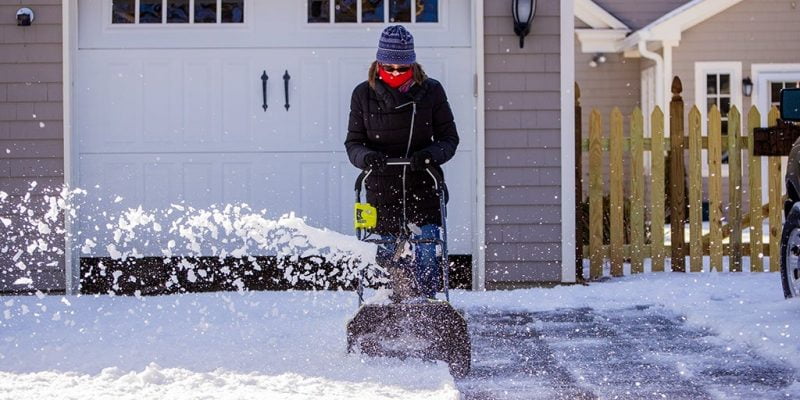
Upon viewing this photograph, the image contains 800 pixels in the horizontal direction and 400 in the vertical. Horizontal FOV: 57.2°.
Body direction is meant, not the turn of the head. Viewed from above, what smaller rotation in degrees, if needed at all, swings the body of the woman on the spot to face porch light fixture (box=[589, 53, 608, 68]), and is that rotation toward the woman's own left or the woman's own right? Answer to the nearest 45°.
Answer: approximately 180°

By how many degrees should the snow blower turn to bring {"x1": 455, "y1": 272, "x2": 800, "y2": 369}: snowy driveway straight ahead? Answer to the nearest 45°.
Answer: approximately 135° to its left

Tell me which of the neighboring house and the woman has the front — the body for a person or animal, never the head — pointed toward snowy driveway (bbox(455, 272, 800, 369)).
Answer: the neighboring house

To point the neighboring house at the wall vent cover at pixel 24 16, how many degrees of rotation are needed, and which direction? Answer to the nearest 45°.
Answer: approximately 45° to its right

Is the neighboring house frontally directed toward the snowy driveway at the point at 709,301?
yes

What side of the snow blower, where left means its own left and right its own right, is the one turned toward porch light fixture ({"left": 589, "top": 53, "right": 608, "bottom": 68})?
back

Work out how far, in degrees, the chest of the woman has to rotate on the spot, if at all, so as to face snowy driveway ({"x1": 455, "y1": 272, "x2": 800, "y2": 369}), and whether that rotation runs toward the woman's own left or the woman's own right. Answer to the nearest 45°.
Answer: approximately 135° to the woman's own left

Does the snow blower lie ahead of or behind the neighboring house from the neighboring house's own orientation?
ahead
